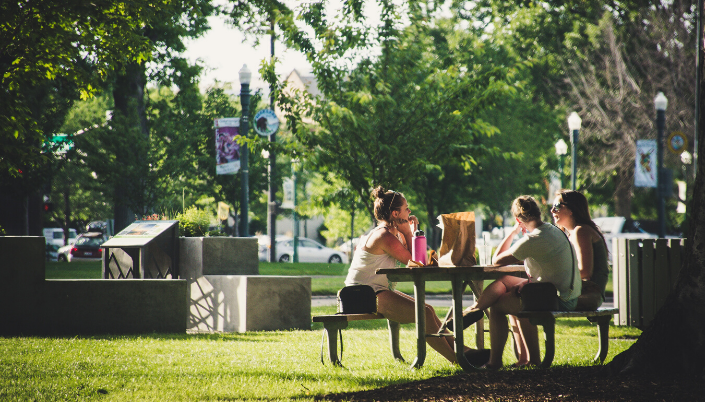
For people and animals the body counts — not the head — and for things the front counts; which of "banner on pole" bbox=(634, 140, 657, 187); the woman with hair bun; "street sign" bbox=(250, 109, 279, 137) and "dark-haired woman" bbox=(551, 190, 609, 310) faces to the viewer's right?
the woman with hair bun

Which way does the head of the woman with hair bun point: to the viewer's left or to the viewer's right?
to the viewer's right

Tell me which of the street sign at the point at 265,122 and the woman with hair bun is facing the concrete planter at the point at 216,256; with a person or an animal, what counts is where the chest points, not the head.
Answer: the street sign

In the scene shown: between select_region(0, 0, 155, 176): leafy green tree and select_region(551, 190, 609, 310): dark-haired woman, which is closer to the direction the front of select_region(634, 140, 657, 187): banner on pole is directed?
the dark-haired woman

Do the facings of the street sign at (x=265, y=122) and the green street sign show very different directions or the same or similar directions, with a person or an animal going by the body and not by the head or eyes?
same or similar directions

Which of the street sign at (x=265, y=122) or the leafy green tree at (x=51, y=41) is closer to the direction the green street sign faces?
the leafy green tree

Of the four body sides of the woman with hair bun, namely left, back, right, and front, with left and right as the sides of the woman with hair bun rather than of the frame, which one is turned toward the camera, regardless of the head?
right

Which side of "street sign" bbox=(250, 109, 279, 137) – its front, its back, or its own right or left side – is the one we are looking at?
front

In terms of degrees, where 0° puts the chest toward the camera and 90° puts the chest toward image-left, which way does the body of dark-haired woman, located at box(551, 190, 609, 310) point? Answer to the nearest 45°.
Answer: approximately 90°

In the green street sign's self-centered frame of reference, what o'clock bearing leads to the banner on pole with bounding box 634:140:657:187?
The banner on pole is roughly at 10 o'clock from the green street sign.

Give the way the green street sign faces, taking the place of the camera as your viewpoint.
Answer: facing the viewer

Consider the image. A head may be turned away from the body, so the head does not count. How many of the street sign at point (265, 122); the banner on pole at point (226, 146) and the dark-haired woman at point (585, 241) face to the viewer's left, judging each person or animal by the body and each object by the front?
1

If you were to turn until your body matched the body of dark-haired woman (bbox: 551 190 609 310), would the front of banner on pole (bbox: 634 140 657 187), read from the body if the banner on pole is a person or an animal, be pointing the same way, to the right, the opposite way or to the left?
to the left

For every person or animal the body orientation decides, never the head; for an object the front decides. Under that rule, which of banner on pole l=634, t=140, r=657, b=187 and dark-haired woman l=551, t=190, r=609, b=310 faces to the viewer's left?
the dark-haired woman
